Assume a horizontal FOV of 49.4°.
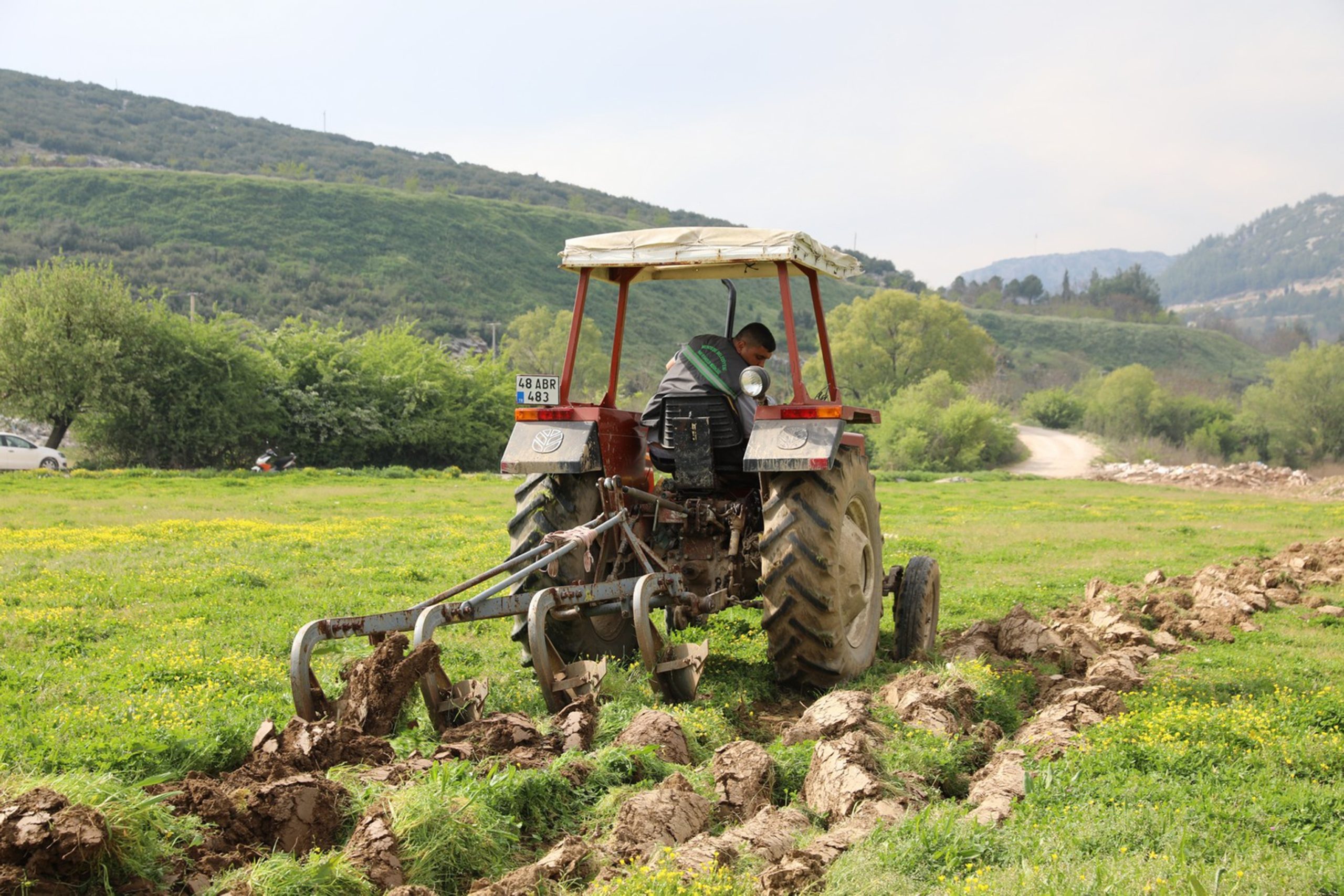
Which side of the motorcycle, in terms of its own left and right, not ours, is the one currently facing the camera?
left

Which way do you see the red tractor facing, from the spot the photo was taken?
facing away from the viewer and to the right of the viewer

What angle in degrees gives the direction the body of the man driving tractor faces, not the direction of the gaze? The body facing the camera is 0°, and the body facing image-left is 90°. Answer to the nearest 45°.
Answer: approximately 225°

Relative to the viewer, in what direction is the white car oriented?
to the viewer's right

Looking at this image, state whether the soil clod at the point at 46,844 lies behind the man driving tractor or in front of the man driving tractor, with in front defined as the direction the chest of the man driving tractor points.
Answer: behind
